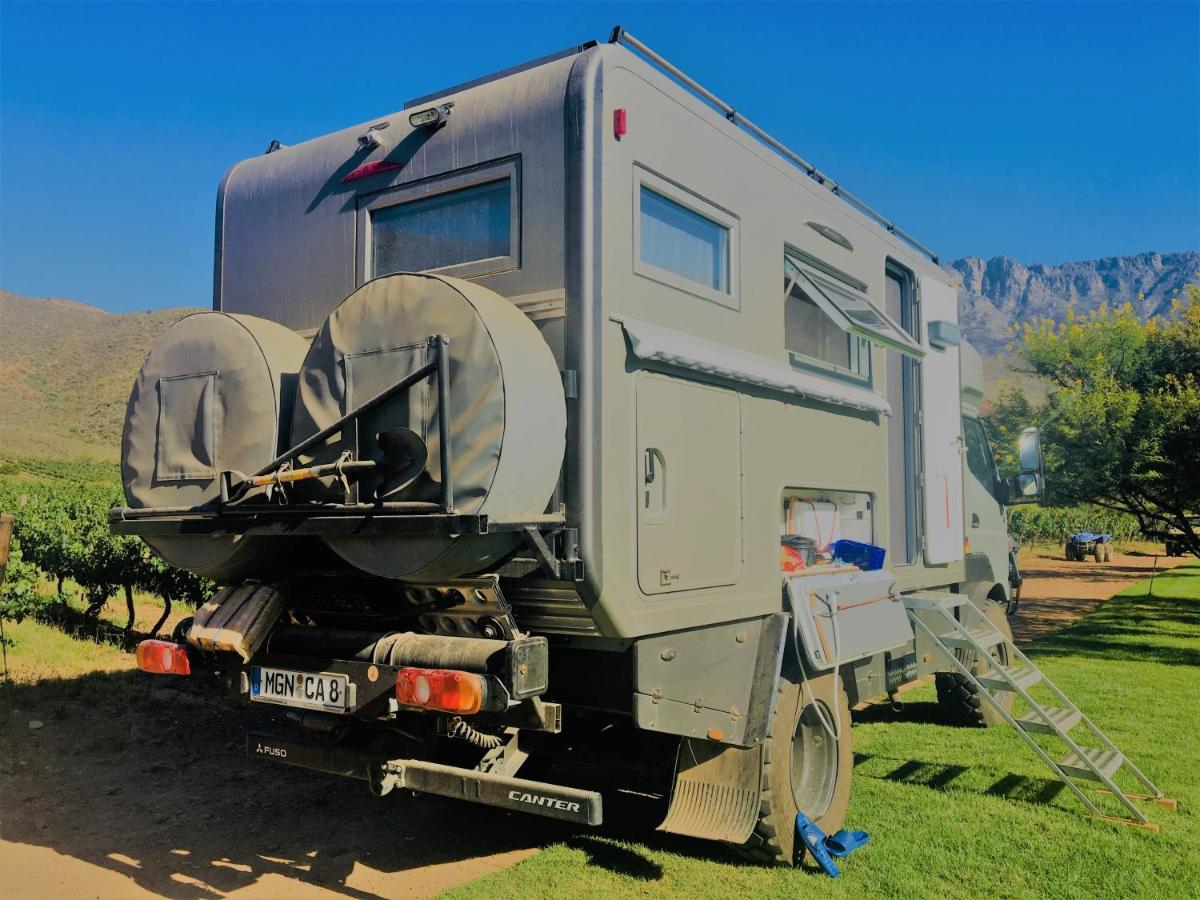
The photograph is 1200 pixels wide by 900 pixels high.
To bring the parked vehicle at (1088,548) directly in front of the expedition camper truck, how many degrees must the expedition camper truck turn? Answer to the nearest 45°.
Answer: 0° — it already faces it

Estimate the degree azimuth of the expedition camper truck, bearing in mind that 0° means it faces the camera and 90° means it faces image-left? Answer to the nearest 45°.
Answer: approximately 225°

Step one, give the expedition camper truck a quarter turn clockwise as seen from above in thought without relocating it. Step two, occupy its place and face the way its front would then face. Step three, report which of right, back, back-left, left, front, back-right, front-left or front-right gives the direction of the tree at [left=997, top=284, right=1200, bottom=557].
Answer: left
